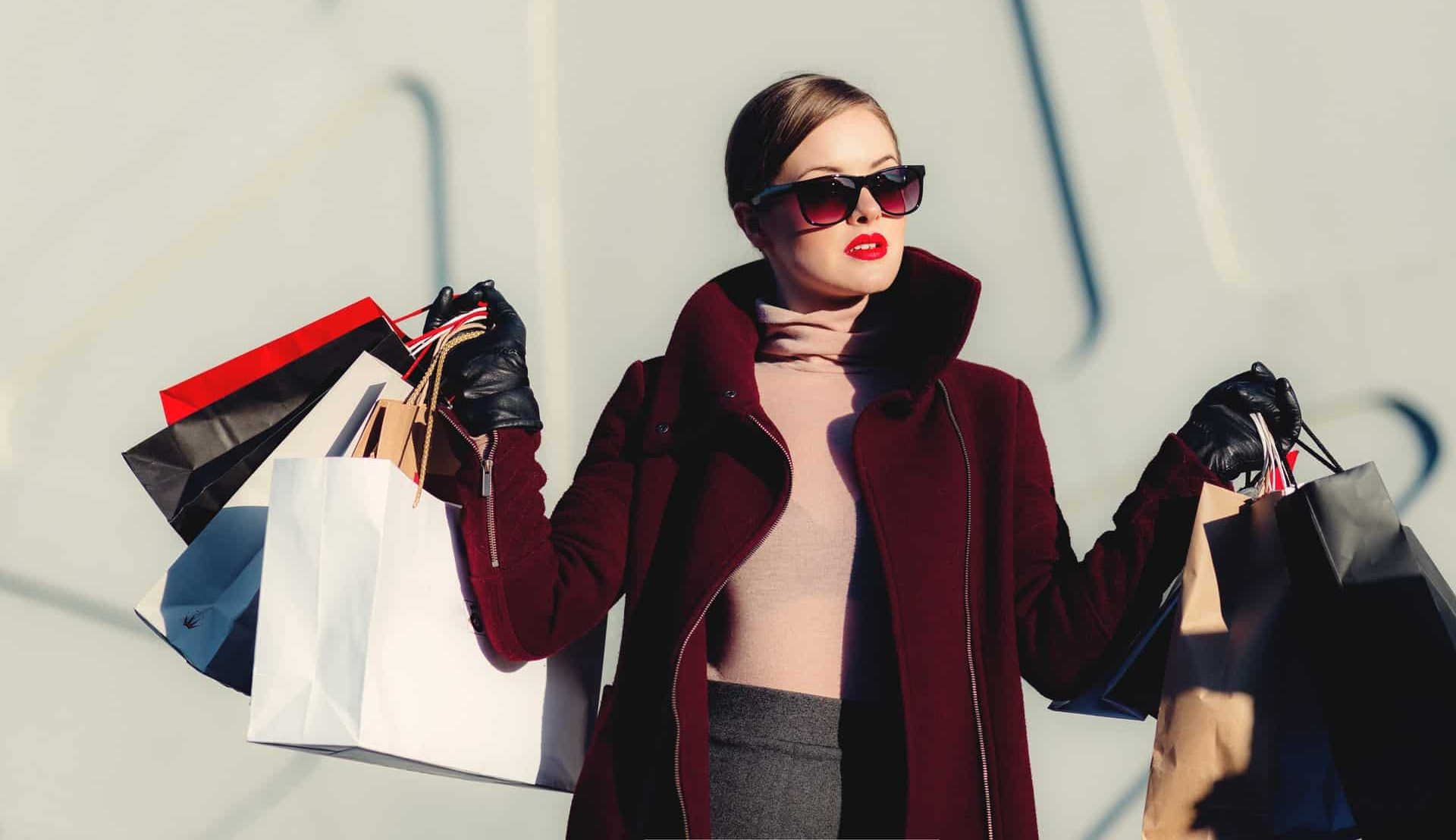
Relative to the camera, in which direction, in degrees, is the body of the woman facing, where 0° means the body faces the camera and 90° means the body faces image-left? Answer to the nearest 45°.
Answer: approximately 0°
